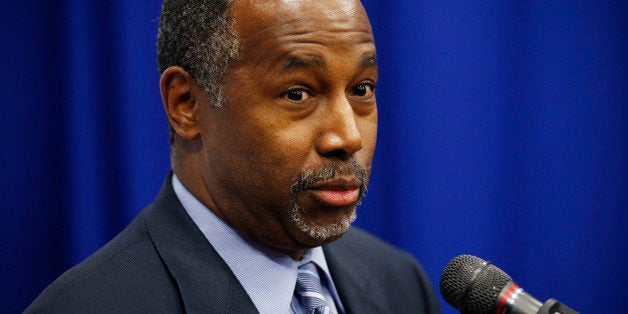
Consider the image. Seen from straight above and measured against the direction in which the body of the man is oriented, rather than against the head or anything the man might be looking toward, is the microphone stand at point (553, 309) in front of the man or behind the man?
in front

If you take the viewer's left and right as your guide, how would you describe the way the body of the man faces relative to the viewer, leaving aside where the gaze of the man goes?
facing the viewer and to the right of the viewer

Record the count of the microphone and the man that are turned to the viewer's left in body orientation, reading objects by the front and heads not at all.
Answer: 1

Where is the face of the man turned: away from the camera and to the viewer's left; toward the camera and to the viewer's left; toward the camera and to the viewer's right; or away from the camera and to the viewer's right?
toward the camera and to the viewer's right

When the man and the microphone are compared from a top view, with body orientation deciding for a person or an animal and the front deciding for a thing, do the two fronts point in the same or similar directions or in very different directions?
very different directions

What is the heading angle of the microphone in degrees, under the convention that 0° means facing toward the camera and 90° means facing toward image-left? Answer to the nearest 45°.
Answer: approximately 90°
